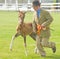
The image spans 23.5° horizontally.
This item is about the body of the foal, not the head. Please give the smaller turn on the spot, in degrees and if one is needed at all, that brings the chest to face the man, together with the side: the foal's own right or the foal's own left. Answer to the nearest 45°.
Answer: approximately 90° to the foal's own left

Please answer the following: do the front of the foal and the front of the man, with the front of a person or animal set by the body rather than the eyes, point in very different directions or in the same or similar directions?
same or similar directions

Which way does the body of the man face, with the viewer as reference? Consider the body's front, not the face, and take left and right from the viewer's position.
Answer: facing the viewer and to the left of the viewer

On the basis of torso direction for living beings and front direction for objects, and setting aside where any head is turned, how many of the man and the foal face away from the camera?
0
